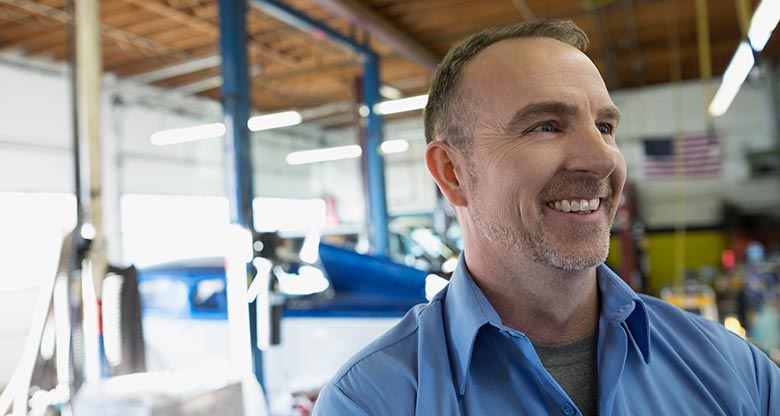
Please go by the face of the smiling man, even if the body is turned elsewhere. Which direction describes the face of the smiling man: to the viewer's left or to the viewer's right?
to the viewer's right

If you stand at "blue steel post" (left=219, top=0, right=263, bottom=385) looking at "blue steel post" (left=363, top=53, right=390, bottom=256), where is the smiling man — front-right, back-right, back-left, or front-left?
back-right

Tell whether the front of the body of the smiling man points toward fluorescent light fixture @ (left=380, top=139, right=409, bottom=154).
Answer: no

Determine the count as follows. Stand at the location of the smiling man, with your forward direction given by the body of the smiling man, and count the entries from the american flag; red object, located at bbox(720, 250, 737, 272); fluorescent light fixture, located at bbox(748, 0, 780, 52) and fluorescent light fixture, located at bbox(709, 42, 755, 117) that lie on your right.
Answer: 0

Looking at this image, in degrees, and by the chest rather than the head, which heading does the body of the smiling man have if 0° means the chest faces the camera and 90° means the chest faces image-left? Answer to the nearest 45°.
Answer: approximately 315°

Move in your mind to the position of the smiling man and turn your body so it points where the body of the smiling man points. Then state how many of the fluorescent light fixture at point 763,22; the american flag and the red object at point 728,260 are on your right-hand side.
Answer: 0

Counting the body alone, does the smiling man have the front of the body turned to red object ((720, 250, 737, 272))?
no

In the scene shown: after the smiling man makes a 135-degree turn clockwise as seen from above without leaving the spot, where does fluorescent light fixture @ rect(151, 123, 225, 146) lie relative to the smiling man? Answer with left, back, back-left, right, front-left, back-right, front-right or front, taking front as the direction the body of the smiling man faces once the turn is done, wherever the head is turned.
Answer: front-right

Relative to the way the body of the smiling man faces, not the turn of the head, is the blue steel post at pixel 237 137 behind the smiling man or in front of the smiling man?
behind

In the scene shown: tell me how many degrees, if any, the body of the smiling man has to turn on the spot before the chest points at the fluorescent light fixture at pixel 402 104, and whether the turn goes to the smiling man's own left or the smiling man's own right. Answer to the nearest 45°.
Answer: approximately 135° to the smiling man's own left

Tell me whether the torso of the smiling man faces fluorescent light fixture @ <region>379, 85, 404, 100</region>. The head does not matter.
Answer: no

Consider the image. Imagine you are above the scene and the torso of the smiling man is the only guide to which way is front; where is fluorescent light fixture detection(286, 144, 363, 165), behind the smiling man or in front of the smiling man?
behind

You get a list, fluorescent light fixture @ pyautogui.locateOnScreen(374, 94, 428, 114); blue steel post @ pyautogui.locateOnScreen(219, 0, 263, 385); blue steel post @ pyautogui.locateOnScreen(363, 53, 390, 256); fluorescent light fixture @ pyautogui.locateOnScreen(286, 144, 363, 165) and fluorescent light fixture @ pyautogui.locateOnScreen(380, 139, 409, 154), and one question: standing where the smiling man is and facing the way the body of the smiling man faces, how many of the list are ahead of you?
0
